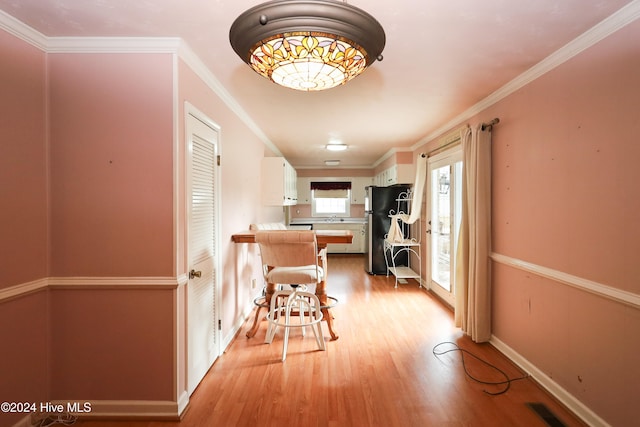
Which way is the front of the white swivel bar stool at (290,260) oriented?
away from the camera

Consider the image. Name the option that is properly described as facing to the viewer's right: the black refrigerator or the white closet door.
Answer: the white closet door

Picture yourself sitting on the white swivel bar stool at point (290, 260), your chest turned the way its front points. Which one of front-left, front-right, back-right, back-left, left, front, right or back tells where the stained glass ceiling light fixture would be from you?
back

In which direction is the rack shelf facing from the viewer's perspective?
to the viewer's left

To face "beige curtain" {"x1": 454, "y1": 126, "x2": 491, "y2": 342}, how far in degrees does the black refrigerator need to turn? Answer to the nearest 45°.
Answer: approximately 90° to its left

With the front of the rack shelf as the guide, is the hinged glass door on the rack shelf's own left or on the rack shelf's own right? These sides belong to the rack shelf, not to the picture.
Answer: on the rack shelf's own left

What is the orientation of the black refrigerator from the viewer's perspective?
to the viewer's left

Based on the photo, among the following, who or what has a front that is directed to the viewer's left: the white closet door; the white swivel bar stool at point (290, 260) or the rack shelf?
the rack shelf

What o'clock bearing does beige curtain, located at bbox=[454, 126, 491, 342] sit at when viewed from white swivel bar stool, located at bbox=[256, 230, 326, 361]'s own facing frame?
The beige curtain is roughly at 3 o'clock from the white swivel bar stool.

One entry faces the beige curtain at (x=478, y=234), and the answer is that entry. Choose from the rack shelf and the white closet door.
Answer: the white closet door

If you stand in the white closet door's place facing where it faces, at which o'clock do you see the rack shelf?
The rack shelf is roughly at 11 o'clock from the white closet door.

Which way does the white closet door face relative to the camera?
to the viewer's right
